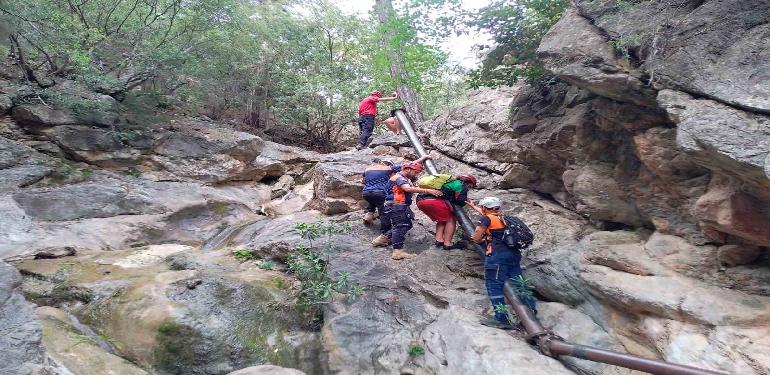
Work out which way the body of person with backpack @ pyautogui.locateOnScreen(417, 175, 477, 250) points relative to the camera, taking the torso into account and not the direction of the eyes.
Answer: to the viewer's right

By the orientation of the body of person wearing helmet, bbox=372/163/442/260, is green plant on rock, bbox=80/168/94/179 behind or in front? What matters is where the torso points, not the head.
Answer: behind

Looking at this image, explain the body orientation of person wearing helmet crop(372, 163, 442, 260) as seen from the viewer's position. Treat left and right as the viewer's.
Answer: facing to the right of the viewer

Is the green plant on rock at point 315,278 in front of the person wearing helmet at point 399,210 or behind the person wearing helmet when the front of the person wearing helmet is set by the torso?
behind

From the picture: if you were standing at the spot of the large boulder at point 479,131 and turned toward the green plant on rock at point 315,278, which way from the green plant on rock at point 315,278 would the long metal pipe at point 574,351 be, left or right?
left

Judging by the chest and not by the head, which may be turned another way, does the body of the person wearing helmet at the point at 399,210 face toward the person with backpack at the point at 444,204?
yes

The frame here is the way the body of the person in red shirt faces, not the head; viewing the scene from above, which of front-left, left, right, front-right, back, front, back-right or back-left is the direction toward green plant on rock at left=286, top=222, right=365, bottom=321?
right

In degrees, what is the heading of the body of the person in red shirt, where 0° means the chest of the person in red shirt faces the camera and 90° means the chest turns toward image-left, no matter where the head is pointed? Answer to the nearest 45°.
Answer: approximately 270°
